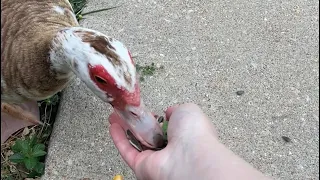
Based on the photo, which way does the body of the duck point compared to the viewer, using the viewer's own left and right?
facing the viewer and to the right of the viewer

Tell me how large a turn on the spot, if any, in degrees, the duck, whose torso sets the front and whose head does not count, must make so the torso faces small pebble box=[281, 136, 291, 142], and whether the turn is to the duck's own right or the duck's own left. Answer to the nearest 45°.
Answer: approximately 45° to the duck's own left
